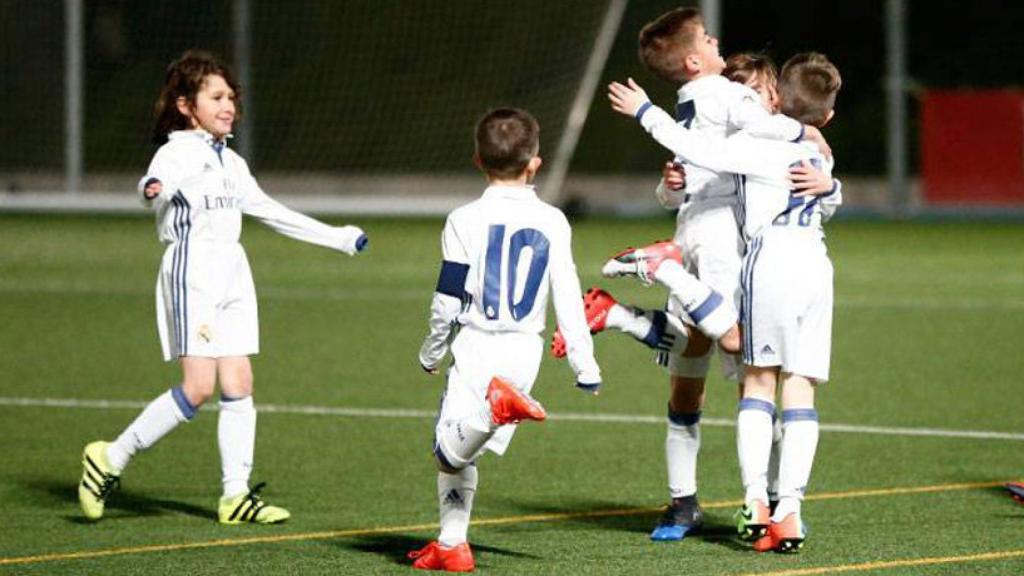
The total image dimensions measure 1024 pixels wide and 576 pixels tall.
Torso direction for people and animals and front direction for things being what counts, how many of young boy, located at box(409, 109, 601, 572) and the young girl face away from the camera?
1

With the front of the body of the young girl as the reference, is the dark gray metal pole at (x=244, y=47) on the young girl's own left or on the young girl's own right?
on the young girl's own left

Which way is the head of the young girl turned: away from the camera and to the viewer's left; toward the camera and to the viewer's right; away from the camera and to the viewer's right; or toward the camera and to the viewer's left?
toward the camera and to the viewer's right

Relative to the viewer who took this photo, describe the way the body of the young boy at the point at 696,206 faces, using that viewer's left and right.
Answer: facing away from the viewer and to the right of the viewer

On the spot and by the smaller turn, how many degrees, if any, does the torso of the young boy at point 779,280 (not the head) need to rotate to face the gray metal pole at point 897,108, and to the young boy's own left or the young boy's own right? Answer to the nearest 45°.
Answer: approximately 45° to the young boy's own right

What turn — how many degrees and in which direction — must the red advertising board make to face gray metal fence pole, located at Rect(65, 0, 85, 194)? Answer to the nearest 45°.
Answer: approximately 45° to its right

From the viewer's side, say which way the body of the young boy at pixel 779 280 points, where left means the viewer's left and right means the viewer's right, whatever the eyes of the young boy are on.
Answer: facing away from the viewer and to the left of the viewer

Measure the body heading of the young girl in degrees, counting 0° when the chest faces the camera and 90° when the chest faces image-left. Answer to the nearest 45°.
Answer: approximately 315°

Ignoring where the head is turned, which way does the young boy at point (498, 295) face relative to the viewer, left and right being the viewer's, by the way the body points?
facing away from the viewer

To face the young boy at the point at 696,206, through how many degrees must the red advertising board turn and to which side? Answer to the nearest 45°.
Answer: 0° — it already faces them

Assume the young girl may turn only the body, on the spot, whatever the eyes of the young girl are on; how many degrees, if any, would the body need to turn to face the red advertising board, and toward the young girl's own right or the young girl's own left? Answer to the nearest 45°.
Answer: approximately 90° to the young girl's own left

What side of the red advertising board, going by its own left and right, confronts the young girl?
front
